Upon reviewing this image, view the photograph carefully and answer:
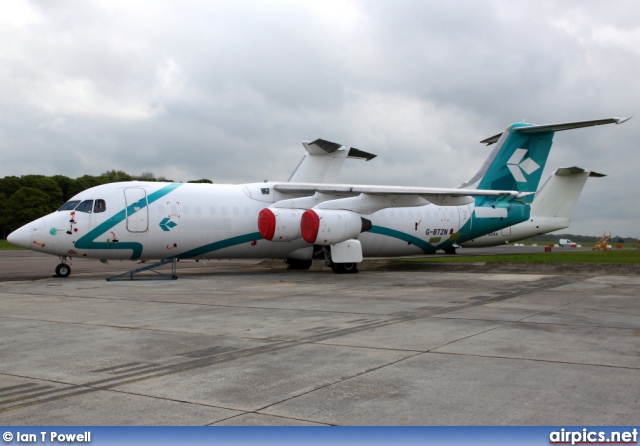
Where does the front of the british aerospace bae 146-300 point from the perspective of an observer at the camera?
facing the viewer and to the left of the viewer
